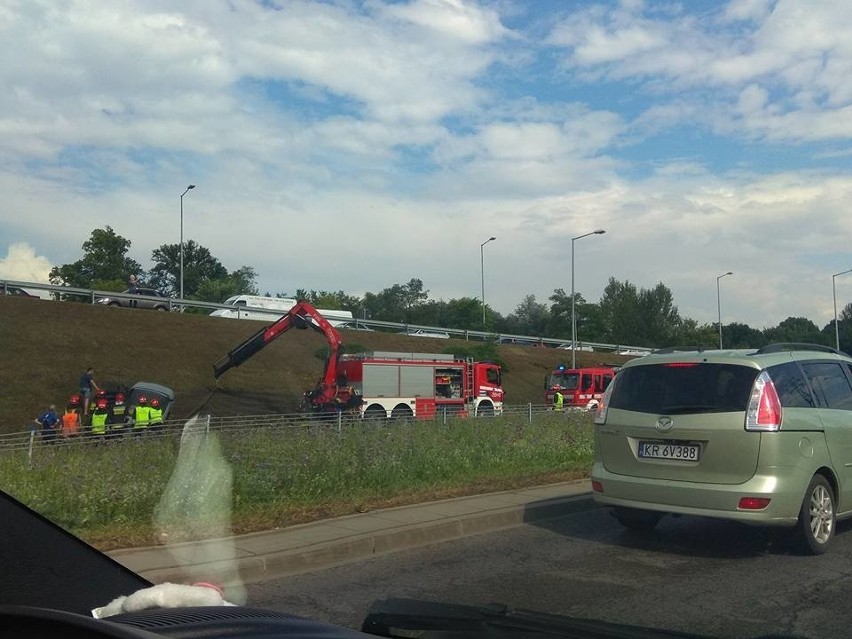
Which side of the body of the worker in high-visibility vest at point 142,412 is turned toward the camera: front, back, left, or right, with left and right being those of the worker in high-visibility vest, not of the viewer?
back

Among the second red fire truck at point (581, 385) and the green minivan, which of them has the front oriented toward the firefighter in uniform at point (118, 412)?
the second red fire truck

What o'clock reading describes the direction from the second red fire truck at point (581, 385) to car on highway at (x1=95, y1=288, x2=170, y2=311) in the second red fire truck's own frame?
The car on highway is roughly at 2 o'clock from the second red fire truck.

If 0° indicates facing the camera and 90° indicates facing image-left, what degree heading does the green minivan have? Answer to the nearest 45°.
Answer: approximately 225°

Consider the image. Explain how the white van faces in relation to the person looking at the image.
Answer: facing to the left of the viewer

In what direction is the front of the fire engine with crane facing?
to the viewer's right

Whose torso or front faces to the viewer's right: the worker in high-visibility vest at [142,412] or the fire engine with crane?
the fire engine with crane

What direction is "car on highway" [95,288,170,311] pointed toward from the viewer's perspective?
to the viewer's left

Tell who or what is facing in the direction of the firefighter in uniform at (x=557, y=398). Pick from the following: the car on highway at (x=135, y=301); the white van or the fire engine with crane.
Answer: the fire engine with crane

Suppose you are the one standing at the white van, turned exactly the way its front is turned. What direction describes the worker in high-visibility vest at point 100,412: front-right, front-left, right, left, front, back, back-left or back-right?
left

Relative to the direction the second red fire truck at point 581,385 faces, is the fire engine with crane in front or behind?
in front

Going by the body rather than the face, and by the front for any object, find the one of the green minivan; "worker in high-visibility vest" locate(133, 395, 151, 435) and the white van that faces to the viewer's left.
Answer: the white van
